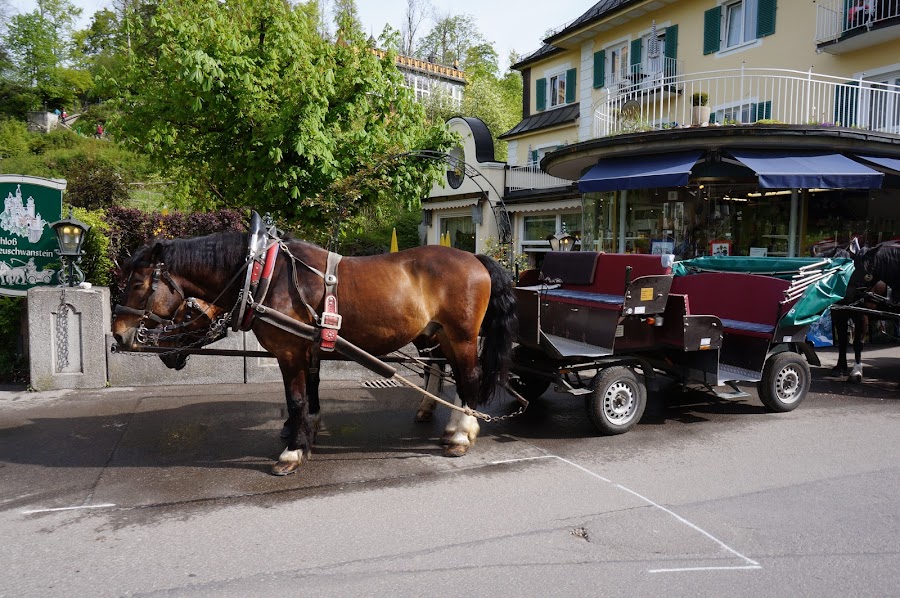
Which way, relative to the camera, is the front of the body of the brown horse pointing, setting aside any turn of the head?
to the viewer's left

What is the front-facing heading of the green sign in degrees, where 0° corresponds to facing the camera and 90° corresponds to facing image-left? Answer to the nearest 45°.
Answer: approximately 0°

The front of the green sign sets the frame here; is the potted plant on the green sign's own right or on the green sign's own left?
on the green sign's own left

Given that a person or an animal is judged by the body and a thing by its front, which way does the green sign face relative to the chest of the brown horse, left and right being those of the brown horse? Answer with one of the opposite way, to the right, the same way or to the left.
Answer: to the left

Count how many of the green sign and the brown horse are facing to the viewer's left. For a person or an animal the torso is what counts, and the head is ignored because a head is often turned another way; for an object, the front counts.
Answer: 1

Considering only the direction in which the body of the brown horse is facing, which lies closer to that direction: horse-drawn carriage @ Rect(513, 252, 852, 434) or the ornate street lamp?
the ornate street lamp

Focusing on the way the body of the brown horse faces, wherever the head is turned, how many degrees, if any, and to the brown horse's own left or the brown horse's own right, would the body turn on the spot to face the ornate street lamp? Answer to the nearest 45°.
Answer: approximately 45° to the brown horse's own right

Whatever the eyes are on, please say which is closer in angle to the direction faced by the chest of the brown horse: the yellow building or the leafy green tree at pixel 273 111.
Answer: the leafy green tree

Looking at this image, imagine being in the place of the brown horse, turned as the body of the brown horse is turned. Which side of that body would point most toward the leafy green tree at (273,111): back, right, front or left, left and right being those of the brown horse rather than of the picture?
right
